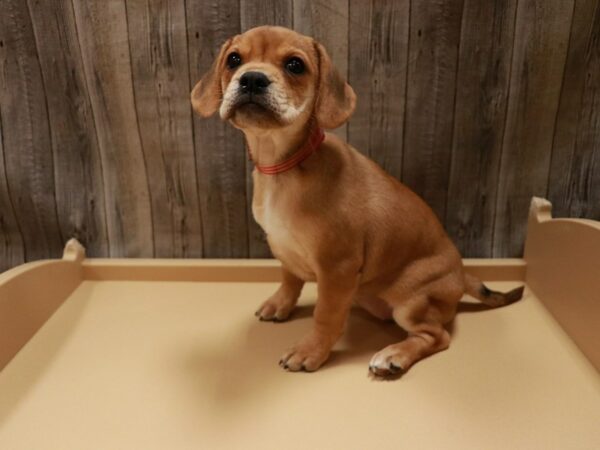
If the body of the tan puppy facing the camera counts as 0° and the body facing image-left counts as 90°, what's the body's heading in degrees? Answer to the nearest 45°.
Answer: approximately 45°
